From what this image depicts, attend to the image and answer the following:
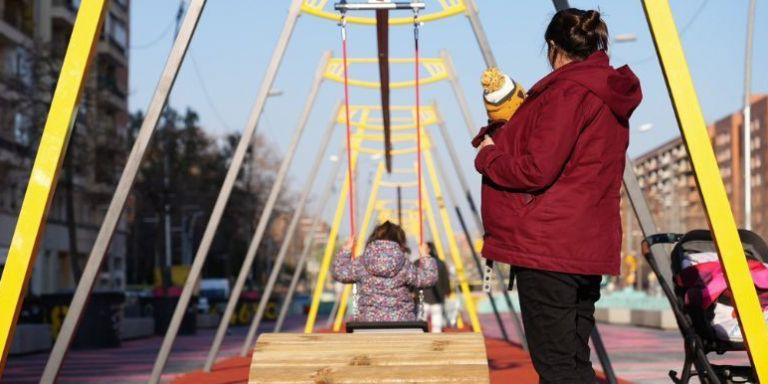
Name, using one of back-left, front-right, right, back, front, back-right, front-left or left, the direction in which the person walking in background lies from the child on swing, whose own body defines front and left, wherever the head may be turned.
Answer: front

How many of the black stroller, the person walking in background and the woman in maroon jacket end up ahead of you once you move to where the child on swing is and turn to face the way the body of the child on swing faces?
1

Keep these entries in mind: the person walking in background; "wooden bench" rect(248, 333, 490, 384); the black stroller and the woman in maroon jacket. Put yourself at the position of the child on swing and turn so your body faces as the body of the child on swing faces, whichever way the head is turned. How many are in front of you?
1

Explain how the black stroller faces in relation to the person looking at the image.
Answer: facing to the right of the viewer

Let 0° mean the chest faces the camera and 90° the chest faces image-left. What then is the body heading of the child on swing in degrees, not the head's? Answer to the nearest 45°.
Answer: approximately 180°

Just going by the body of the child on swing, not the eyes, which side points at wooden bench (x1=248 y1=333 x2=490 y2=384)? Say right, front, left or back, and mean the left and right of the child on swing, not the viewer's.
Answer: back

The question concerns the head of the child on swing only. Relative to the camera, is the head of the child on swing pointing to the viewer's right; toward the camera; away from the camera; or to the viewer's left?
away from the camera
